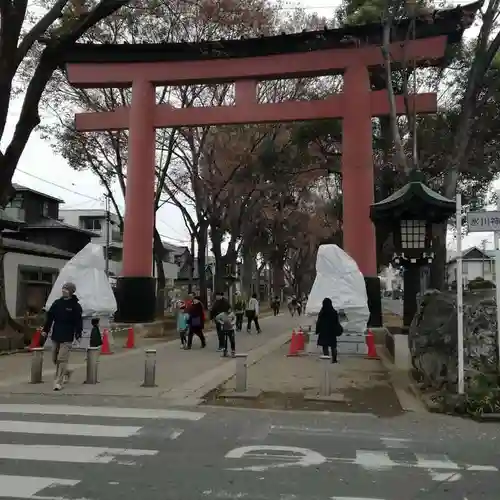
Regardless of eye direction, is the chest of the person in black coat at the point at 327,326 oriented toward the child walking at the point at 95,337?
no

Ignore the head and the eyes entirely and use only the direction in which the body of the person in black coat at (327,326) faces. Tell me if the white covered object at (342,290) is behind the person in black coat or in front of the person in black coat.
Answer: in front

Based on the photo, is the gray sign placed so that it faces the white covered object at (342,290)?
no

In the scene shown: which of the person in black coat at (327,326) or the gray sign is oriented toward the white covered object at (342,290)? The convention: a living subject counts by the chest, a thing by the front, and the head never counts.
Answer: the person in black coat

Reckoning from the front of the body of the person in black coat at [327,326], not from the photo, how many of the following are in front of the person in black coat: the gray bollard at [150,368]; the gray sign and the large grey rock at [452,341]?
0

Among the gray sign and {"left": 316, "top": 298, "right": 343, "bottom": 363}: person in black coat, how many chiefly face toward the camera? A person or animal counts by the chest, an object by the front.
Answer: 1

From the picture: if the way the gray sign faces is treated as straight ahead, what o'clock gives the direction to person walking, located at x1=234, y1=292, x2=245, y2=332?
The person walking is roughly at 5 o'clock from the gray sign.

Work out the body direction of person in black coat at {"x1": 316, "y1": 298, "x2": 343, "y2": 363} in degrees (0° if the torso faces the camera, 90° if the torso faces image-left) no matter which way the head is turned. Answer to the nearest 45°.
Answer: approximately 180°

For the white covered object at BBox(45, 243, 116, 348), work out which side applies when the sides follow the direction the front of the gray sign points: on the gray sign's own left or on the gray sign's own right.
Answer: on the gray sign's own right

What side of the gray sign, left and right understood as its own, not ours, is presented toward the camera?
front

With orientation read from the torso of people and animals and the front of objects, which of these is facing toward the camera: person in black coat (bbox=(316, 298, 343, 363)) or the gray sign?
the gray sign

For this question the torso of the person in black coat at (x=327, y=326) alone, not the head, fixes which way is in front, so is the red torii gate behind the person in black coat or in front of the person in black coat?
in front

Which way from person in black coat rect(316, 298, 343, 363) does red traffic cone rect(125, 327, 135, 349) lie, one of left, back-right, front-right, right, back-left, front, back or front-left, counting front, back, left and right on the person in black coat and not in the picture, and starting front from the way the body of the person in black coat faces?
front-left

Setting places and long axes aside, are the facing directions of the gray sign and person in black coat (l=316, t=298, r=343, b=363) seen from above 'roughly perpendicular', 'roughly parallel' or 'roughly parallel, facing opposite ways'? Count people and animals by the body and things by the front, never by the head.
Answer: roughly parallel, facing opposite ways

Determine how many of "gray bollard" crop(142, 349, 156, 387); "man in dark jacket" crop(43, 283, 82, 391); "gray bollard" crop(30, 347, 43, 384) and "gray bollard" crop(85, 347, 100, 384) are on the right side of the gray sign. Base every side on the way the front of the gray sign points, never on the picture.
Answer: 4
